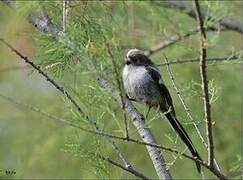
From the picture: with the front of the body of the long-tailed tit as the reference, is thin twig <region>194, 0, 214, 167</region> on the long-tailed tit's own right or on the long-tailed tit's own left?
on the long-tailed tit's own left

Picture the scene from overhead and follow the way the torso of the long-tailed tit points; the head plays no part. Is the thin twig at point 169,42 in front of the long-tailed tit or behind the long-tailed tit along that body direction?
behind

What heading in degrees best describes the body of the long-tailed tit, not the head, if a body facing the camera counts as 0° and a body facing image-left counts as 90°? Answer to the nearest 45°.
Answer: approximately 45°
